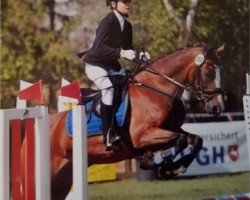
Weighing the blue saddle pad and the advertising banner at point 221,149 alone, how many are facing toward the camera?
1

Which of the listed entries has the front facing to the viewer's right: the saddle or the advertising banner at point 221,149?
the saddle

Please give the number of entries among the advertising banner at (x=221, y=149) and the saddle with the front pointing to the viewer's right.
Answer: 1

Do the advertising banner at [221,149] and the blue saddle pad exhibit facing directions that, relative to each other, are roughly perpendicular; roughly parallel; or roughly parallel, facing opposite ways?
roughly perpendicular

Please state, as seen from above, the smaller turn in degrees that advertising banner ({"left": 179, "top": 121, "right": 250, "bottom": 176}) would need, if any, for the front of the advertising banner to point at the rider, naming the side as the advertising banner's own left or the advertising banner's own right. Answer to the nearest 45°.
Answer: approximately 45° to the advertising banner's own right

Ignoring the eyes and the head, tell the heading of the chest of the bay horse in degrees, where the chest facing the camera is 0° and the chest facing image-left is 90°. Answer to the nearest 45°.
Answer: approximately 270°

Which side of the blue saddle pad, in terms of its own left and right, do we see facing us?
right

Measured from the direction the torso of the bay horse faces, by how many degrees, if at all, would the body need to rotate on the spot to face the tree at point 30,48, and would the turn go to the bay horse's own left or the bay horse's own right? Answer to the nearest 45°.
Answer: approximately 180°

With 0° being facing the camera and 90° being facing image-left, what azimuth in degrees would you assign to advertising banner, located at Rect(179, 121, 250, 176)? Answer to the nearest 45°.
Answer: approximately 0°

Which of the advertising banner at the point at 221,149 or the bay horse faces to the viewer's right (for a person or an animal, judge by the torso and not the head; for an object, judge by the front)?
the bay horse

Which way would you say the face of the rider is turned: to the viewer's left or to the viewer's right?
to the viewer's right

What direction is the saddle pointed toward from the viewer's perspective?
to the viewer's right

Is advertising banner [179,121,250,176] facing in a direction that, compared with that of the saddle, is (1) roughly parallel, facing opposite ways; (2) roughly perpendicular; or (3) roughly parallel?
roughly perpendicular
